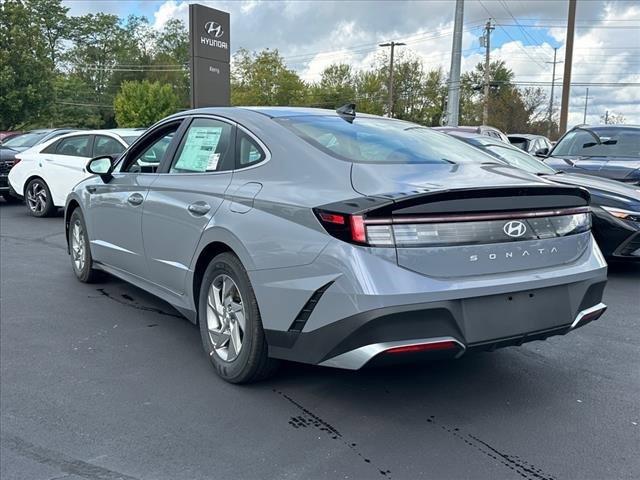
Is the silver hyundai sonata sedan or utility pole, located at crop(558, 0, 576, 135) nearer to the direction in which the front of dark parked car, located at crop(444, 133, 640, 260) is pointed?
the silver hyundai sonata sedan

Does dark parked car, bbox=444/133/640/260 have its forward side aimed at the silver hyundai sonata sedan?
no

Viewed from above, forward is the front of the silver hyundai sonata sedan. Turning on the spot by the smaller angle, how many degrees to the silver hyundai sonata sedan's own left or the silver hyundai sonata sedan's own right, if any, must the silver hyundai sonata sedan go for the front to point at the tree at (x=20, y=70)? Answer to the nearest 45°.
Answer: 0° — it already faces it

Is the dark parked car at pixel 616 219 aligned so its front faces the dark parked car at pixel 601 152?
no

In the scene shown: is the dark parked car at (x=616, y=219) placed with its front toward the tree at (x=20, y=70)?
no

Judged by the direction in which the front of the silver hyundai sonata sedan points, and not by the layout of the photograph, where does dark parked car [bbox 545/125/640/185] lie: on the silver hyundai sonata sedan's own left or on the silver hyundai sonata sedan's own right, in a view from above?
on the silver hyundai sonata sedan's own right

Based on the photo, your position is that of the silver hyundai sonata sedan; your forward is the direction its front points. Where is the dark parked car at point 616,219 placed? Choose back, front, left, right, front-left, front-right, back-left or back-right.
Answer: right

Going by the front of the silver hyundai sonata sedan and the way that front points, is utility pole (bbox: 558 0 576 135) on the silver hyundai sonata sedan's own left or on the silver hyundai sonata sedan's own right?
on the silver hyundai sonata sedan's own right

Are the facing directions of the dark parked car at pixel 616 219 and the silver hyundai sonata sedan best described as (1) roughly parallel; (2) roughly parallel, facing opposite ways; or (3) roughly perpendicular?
roughly parallel, facing opposite ways

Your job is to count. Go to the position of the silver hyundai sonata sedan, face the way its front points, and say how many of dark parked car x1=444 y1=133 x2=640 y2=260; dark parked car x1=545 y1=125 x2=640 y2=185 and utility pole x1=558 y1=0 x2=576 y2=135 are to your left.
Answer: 0

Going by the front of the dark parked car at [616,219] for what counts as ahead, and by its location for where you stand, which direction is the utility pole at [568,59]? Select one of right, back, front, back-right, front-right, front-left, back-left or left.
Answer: back-left

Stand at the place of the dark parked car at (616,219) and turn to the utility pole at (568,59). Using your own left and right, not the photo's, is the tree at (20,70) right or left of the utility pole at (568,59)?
left

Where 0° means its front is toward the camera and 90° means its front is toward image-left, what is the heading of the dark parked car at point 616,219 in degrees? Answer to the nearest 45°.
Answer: approximately 315°

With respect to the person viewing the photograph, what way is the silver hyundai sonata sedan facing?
facing away from the viewer and to the left of the viewer
